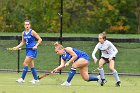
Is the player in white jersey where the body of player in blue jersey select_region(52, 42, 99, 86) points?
no

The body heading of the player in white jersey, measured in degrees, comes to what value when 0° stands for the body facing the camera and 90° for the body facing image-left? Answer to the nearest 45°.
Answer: approximately 45°

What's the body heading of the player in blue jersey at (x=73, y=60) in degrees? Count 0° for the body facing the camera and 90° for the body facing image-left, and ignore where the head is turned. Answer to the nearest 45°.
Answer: approximately 90°
